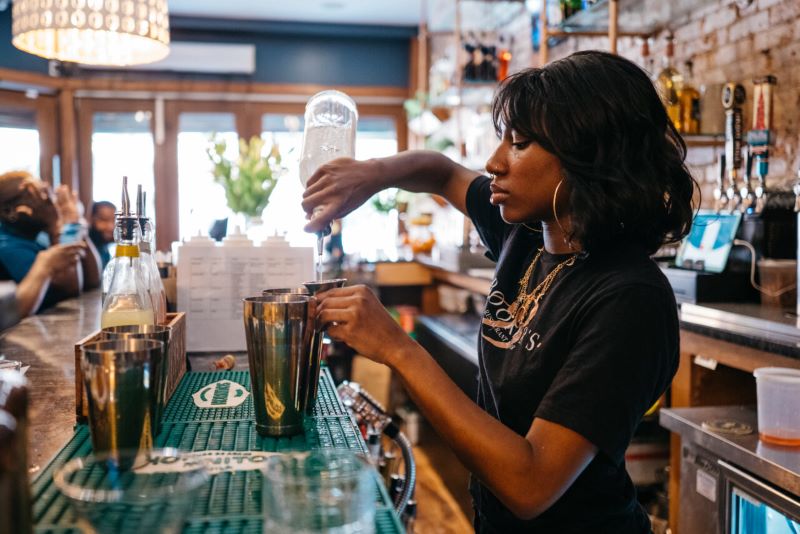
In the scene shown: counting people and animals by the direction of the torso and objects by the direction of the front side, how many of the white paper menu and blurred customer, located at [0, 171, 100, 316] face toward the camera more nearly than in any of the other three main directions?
1

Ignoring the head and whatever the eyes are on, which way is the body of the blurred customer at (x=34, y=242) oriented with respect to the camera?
to the viewer's right

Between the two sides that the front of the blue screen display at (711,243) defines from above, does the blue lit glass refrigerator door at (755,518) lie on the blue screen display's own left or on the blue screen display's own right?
on the blue screen display's own left

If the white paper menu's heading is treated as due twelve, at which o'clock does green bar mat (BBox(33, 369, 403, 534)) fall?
The green bar mat is roughly at 12 o'clock from the white paper menu.

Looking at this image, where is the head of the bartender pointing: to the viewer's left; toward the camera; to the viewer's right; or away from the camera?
to the viewer's left

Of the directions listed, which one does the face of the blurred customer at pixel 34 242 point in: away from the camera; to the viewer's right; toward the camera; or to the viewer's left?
to the viewer's right

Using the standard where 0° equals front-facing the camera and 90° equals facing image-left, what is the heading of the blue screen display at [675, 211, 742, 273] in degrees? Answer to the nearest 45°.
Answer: approximately 45°
